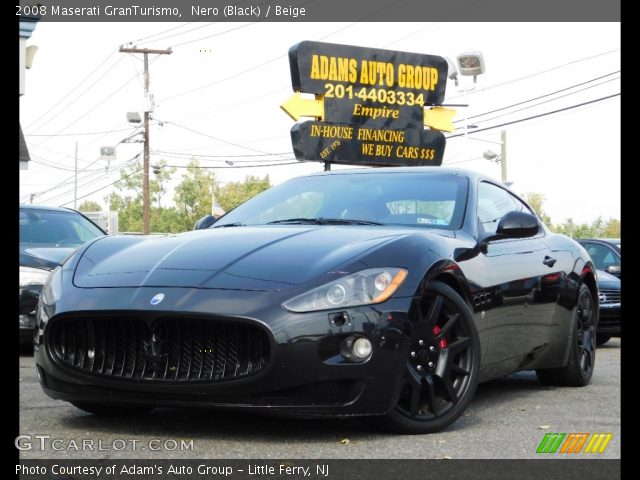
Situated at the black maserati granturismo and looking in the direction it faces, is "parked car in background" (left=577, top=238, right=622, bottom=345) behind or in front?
behind

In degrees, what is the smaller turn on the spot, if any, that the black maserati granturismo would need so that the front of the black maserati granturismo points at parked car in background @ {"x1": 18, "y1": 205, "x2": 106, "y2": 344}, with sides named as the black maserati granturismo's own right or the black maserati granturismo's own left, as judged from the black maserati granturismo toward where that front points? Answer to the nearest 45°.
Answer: approximately 90° to the black maserati granturismo's own right

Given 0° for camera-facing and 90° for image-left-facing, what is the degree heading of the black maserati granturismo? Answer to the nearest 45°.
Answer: approximately 45°

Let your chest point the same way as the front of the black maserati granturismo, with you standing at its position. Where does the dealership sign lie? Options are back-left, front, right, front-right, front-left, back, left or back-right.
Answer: back-right

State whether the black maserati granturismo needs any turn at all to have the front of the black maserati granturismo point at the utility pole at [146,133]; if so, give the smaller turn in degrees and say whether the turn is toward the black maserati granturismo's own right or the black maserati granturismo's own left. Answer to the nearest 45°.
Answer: approximately 135° to the black maserati granturismo's own right
